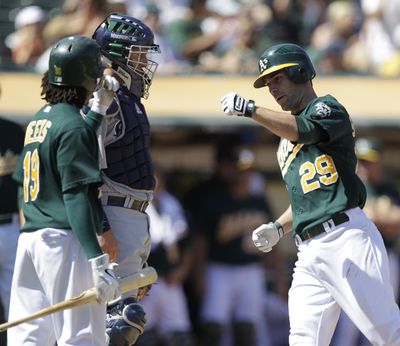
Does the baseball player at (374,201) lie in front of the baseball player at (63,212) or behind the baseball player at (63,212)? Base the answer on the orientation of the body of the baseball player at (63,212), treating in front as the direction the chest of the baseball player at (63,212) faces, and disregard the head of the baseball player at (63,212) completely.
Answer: in front

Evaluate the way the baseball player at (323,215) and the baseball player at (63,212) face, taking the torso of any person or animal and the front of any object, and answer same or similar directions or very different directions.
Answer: very different directions

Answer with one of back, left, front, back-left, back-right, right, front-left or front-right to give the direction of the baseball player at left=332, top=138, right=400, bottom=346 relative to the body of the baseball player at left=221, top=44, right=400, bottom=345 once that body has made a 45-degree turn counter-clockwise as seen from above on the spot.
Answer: back

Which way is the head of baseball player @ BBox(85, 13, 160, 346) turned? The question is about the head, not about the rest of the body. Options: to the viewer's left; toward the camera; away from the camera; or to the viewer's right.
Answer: to the viewer's right

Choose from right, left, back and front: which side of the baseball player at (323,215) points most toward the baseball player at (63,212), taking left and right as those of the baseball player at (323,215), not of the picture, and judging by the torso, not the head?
front

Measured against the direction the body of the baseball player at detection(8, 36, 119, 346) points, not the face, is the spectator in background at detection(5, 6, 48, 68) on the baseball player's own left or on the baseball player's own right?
on the baseball player's own left

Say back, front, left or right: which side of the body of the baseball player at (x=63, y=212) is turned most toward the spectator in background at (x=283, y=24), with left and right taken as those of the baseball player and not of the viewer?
front

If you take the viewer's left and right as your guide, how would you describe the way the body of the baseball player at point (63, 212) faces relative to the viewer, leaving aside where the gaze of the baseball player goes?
facing away from the viewer and to the right of the viewer

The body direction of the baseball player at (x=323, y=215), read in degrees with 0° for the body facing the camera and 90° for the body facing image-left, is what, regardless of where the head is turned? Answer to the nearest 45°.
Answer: approximately 45°
